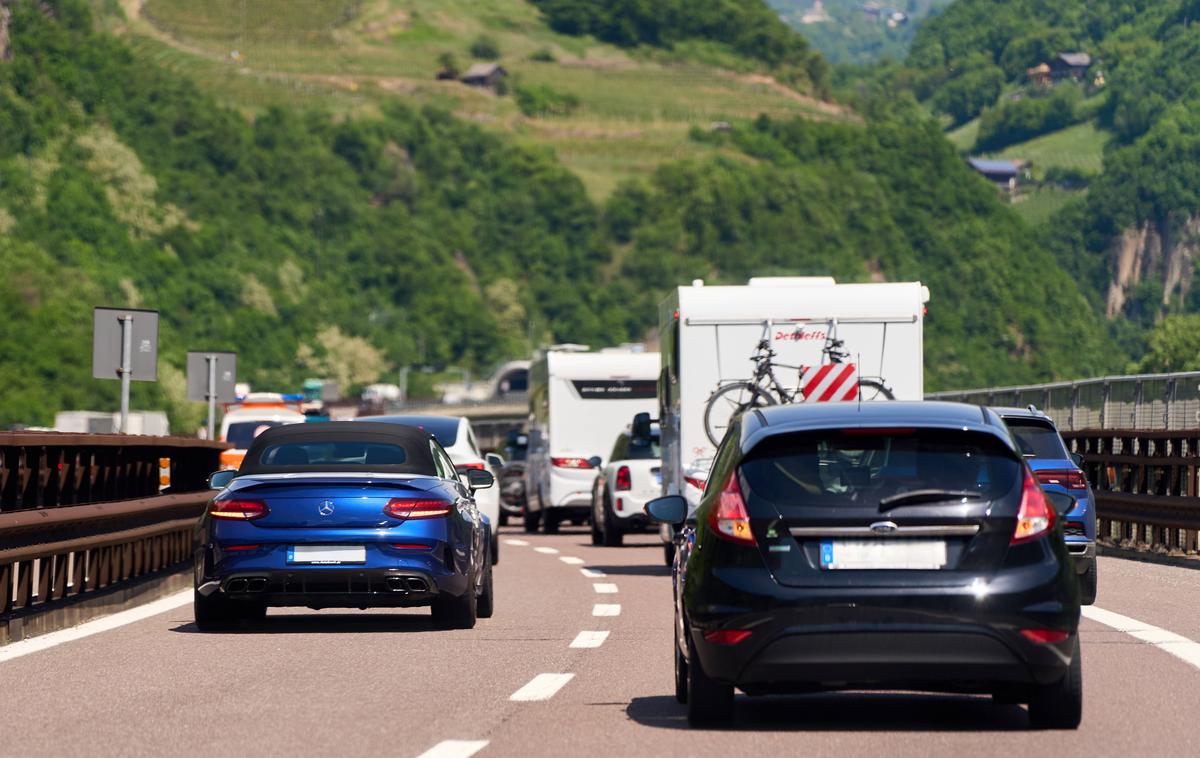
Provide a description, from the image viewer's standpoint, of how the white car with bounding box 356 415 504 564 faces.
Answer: facing away from the viewer

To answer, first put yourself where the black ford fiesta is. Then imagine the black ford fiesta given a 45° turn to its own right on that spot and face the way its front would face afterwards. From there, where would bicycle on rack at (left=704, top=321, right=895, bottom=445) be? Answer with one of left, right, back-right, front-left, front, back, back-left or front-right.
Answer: front-left

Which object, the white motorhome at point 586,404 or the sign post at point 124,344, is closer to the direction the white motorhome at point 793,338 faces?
the white motorhome

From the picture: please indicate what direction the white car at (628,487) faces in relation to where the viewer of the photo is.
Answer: facing away from the viewer

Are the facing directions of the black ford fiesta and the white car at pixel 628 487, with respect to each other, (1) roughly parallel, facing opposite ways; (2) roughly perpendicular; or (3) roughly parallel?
roughly parallel

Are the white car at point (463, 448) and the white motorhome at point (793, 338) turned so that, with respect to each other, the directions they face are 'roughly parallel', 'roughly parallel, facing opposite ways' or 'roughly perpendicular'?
roughly parallel

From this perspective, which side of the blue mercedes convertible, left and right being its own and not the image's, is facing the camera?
back

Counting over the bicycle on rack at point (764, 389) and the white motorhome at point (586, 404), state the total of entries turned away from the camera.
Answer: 1

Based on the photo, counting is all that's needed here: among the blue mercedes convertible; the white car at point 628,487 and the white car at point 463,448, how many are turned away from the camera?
3

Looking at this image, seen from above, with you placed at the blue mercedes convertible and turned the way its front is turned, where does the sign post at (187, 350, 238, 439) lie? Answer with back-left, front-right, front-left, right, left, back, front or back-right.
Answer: front

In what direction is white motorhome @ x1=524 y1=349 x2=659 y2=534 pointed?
away from the camera

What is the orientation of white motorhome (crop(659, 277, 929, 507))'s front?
away from the camera

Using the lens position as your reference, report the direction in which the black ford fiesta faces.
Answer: facing away from the viewer

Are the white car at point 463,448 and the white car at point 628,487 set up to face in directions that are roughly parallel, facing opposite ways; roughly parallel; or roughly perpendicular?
roughly parallel

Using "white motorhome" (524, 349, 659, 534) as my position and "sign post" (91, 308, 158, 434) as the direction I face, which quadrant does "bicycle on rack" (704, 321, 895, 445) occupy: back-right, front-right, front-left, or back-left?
front-left
